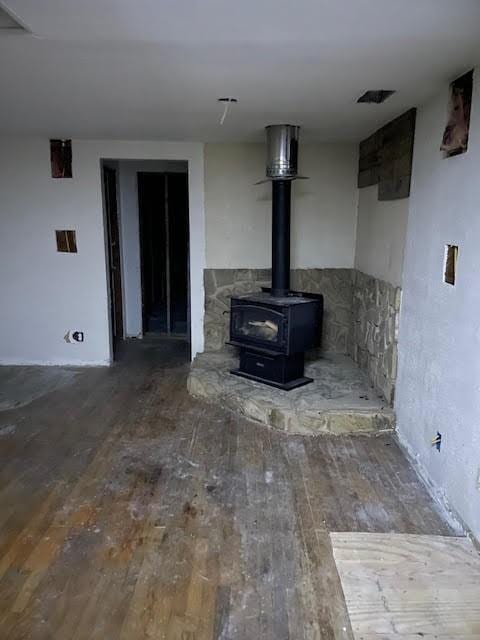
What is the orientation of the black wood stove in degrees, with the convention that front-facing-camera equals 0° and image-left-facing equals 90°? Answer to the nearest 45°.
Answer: approximately 45°

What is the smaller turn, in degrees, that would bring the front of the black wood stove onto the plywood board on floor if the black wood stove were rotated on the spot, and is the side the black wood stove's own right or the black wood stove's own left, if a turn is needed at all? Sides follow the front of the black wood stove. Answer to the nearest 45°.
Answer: approximately 45° to the black wood stove's own left

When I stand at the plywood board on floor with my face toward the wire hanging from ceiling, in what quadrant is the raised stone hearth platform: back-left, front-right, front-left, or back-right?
front-right
